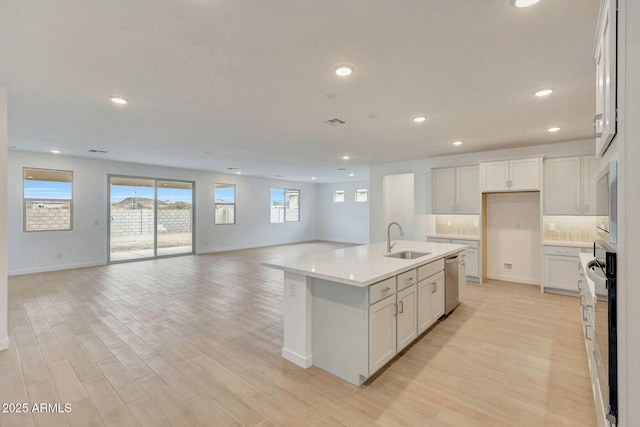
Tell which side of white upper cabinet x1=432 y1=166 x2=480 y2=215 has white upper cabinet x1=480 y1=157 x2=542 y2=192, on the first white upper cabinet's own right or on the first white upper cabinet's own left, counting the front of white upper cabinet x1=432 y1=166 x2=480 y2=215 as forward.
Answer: on the first white upper cabinet's own left

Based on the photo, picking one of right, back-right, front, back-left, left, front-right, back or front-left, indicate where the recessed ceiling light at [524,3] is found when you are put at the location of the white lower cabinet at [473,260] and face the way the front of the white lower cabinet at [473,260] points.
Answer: front

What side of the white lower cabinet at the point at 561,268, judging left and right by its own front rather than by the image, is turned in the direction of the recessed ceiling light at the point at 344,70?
front

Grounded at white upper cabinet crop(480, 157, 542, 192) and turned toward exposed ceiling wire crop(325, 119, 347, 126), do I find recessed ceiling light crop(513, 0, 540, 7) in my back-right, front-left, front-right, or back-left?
front-left

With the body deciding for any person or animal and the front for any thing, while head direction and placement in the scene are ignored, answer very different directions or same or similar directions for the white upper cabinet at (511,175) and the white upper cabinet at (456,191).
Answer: same or similar directions

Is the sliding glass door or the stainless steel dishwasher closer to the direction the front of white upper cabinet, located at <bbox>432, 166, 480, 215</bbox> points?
the stainless steel dishwasher

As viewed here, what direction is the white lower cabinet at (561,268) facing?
toward the camera

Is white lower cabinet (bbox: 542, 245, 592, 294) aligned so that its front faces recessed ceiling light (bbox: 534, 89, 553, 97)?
yes

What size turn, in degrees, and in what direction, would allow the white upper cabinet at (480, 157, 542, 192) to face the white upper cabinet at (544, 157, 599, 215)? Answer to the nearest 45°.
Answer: approximately 90° to its left

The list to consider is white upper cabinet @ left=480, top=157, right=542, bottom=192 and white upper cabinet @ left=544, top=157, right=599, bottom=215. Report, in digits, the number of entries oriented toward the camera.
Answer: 2

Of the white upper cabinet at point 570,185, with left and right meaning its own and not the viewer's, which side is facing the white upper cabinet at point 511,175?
right

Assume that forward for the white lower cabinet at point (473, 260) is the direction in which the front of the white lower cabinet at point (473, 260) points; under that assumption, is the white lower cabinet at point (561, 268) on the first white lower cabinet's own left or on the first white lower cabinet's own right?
on the first white lower cabinet's own left

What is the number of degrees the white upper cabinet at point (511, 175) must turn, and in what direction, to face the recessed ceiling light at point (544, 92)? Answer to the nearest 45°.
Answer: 0° — it already faces it

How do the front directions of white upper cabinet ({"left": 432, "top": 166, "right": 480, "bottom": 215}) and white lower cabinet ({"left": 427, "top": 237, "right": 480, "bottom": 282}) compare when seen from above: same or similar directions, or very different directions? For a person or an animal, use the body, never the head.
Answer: same or similar directions

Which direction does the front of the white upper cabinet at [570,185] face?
toward the camera

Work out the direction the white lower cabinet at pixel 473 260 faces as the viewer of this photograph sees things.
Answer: facing the viewer

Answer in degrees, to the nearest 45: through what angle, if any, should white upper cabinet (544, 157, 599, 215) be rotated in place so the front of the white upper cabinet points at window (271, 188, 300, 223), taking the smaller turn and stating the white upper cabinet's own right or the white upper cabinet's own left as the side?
approximately 90° to the white upper cabinet's own right

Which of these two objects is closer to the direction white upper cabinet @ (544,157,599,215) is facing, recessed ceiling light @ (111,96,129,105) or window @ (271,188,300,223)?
the recessed ceiling light

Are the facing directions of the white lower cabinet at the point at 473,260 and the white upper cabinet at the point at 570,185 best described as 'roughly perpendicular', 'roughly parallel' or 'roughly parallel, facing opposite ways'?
roughly parallel
